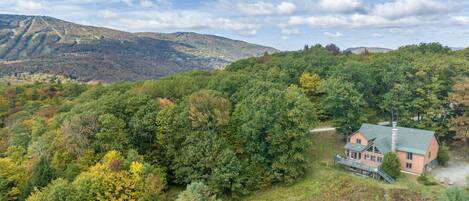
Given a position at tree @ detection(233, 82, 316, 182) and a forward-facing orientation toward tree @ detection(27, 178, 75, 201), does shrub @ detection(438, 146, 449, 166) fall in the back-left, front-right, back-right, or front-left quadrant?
back-left

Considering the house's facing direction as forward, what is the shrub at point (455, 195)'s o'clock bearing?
The shrub is roughly at 10 o'clock from the house.

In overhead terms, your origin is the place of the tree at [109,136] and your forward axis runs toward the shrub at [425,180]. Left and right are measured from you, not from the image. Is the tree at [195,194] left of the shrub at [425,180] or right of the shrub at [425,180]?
right

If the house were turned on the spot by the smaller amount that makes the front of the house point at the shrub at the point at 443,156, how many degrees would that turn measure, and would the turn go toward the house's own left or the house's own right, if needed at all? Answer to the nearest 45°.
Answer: approximately 90° to the house's own left

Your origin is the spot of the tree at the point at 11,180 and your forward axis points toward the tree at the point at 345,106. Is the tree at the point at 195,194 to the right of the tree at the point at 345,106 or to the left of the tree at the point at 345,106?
right

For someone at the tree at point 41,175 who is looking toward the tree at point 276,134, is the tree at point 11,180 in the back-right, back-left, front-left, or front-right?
back-left

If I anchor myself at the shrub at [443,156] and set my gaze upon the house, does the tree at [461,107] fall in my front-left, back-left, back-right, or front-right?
back-right

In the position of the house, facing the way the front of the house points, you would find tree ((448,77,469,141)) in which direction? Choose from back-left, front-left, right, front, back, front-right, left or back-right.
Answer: back

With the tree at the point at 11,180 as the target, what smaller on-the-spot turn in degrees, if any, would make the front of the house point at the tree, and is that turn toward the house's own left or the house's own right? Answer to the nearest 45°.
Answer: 0° — it already faces it

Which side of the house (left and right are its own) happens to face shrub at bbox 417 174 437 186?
left

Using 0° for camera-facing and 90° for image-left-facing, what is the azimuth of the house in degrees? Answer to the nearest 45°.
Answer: approximately 45°

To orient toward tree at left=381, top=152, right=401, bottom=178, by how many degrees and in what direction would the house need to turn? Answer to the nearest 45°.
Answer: approximately 45° to its left
